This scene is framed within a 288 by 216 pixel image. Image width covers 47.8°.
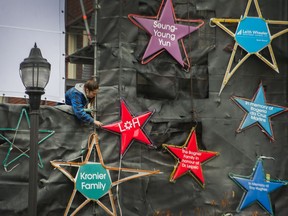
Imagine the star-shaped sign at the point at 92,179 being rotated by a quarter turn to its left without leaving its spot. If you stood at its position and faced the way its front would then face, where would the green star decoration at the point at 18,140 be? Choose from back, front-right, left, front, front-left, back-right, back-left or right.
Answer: back

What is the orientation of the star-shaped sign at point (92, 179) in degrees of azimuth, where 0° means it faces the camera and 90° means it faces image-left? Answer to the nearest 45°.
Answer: approximately 0°

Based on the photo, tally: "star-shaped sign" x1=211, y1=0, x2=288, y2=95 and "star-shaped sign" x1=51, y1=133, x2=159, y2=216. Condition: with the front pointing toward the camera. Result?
2

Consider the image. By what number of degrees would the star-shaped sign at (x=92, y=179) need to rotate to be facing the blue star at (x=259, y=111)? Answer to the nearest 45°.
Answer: approximately 90° to its left

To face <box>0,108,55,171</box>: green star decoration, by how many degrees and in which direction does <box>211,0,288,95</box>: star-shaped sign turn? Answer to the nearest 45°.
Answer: approximately 45° to its right

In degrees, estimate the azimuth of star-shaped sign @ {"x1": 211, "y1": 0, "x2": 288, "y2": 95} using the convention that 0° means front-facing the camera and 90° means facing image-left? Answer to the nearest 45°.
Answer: approximately 0°

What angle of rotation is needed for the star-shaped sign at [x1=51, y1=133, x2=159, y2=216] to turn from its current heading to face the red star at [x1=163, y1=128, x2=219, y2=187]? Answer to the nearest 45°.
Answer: approximately 90° to its left

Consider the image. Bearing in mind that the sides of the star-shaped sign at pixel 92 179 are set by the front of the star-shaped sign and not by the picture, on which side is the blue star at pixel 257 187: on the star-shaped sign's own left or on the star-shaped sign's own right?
on the star-shaped sign's own left

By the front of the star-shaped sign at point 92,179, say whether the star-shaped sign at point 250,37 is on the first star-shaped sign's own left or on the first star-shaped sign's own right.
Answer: on the first star-shaped sign's own left
